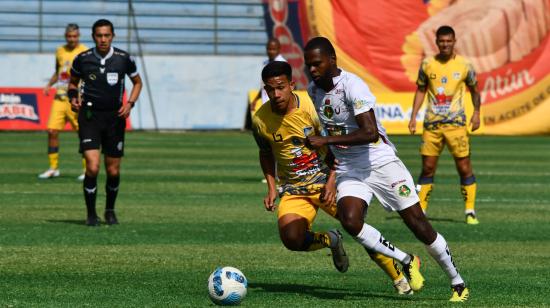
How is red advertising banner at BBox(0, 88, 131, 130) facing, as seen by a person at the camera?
facing the viewer

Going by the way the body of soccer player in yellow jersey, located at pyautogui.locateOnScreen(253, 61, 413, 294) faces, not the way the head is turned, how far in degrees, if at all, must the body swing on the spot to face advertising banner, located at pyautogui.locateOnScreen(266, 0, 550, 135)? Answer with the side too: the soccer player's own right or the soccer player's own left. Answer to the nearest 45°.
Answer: approximately 180°

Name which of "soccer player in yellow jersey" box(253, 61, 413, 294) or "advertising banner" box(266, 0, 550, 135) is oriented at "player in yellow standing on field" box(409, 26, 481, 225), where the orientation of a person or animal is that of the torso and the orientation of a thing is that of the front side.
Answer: the advertising banner

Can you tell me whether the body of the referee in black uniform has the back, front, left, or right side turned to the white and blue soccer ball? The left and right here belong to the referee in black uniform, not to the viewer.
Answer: front

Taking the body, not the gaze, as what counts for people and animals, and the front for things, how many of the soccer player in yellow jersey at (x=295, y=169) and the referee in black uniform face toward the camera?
2

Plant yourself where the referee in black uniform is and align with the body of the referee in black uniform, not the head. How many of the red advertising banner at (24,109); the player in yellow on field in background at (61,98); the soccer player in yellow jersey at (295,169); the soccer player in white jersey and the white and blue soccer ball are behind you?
2

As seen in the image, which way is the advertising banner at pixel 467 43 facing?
toward the camera

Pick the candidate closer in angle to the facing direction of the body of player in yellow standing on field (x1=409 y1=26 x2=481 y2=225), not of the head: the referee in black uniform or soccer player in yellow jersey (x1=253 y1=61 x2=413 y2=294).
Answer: the soccer player in yellow jersey

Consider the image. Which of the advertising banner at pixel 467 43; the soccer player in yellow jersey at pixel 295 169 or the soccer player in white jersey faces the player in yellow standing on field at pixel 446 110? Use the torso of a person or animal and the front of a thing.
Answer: the advertising banner

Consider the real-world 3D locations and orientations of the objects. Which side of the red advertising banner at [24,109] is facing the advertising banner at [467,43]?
left

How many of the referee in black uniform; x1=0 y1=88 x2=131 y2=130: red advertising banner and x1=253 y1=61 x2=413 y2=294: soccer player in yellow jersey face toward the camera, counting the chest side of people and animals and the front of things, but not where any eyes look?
3

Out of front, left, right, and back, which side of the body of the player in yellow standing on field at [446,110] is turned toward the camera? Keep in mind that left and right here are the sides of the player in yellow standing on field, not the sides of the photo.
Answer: front
